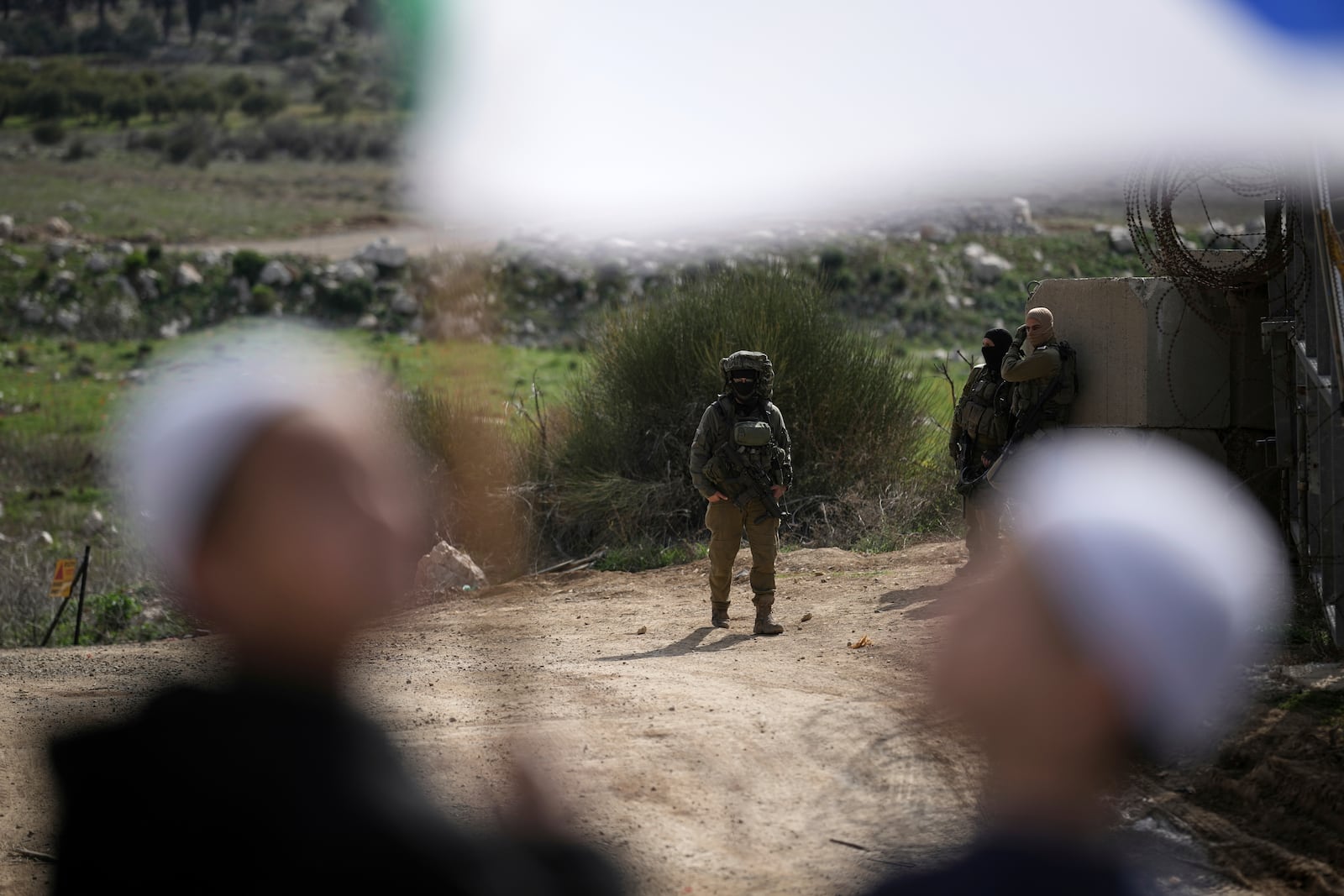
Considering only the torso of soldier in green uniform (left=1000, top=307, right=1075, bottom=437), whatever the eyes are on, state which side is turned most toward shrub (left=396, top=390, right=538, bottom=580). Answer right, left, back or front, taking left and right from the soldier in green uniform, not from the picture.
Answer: right

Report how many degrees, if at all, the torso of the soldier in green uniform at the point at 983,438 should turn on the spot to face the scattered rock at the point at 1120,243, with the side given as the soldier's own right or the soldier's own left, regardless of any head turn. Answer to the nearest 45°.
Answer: approximately 135° to the soldier's own right

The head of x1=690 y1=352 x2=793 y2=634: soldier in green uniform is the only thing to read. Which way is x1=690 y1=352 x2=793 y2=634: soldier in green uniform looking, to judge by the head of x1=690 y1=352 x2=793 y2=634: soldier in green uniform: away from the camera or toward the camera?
toward the camera

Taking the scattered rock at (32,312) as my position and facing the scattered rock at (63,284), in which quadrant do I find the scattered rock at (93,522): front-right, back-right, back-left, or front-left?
back-right

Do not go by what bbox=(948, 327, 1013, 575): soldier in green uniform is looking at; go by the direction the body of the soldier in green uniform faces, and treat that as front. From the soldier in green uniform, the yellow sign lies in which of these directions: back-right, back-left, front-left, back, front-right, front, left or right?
front-right

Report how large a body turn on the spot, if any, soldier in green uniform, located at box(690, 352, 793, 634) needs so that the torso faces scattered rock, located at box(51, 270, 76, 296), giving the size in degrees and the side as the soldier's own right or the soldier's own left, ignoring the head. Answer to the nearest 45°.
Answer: approximately 135° to the soldier's own right

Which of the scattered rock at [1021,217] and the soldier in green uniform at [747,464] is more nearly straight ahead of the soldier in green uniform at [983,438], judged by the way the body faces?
the soldier in green uniform

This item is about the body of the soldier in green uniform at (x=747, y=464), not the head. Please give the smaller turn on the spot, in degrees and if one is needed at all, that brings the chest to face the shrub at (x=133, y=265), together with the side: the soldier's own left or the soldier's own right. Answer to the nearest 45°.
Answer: approximately 135° to the soldier's own right

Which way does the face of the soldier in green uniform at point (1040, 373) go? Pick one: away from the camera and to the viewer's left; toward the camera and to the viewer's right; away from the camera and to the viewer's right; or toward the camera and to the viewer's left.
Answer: toward the camera and to the viewer's left

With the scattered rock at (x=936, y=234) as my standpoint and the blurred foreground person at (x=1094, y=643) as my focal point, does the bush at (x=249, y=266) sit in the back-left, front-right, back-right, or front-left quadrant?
front-right

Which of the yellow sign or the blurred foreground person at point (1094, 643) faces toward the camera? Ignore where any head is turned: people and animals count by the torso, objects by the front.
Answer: the yellow sign

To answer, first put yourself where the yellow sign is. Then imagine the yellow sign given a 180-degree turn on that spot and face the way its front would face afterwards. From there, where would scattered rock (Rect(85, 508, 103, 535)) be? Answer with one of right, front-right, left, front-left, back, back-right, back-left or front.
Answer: front

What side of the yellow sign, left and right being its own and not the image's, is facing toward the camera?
front

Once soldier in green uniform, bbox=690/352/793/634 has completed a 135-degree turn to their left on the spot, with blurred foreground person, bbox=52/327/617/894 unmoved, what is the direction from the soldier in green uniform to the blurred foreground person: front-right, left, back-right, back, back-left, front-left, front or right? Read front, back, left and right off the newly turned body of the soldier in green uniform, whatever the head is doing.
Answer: back-right
